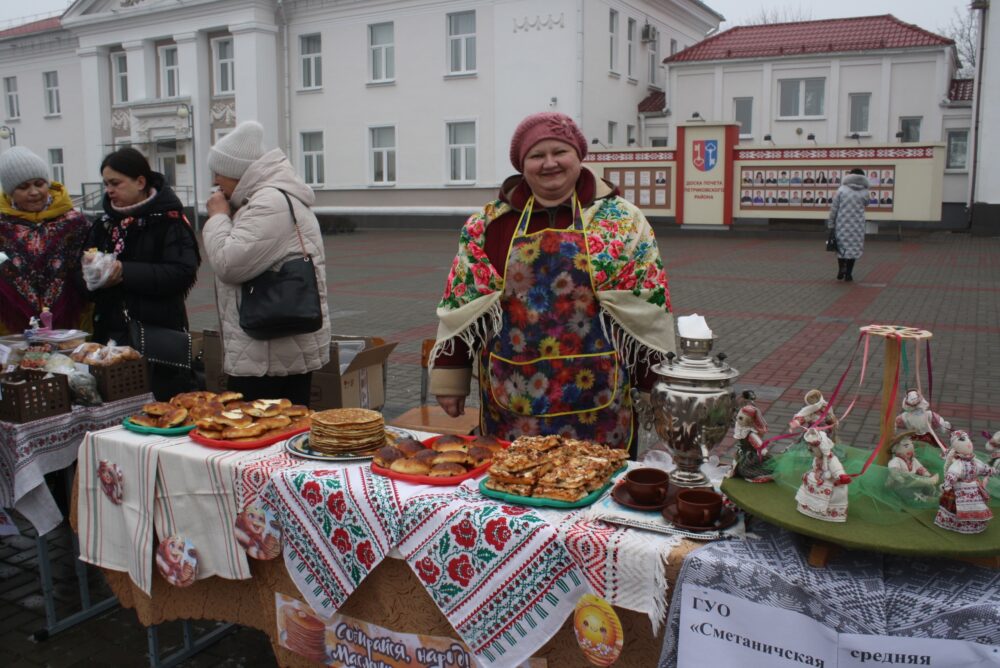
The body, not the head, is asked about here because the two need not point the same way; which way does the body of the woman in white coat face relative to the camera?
to the viewer's left

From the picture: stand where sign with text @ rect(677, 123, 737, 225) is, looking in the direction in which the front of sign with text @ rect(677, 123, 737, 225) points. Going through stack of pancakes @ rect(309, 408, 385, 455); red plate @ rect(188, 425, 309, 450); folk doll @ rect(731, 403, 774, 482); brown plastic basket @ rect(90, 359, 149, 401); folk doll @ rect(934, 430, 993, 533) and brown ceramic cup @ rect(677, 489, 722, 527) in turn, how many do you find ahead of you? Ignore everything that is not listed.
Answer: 6

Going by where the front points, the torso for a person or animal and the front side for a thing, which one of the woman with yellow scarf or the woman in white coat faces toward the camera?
the woman with yellow scarf

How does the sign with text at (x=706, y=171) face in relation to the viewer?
toward the camera

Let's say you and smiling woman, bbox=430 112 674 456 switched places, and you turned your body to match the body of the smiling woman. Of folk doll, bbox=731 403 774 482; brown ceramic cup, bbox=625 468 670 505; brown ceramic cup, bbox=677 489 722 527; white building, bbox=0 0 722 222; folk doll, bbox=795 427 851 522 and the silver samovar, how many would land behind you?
1

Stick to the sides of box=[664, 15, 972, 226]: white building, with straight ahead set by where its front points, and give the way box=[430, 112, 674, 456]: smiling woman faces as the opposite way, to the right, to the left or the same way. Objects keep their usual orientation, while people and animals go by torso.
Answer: the same way

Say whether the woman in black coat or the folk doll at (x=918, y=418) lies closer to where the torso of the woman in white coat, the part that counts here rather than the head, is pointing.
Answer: the woman in black coat

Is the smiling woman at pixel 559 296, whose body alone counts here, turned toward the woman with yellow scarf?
no

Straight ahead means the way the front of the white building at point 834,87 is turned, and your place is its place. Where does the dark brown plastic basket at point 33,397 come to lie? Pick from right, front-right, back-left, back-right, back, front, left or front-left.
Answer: front

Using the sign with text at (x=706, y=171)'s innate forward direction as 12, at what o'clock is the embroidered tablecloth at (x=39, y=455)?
The embroidered tablecloth is roughly at 12 o'clock from the sign with text.

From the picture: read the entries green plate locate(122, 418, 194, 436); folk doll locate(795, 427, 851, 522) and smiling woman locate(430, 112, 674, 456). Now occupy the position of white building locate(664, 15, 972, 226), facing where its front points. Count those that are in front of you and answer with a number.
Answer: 3

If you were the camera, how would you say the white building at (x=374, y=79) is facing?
facing the viewer and to the left of the viewer

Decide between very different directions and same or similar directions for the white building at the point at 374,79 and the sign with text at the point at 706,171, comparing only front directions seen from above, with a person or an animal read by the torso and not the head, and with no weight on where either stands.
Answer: same or similar directions

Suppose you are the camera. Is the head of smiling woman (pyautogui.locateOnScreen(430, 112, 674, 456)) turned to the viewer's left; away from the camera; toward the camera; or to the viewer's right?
toward the camera

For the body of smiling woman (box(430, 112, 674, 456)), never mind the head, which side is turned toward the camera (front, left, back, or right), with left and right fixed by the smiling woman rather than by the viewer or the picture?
front

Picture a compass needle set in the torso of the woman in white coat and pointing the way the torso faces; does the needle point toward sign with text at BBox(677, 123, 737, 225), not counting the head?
no

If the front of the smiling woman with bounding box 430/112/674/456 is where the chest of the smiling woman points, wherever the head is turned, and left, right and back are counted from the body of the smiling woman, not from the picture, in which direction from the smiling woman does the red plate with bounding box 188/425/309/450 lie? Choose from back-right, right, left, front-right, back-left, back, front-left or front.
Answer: right

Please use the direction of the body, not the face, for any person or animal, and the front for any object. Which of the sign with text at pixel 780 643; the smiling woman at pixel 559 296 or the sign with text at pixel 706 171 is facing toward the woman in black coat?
the sign with text at pixel 706 171
